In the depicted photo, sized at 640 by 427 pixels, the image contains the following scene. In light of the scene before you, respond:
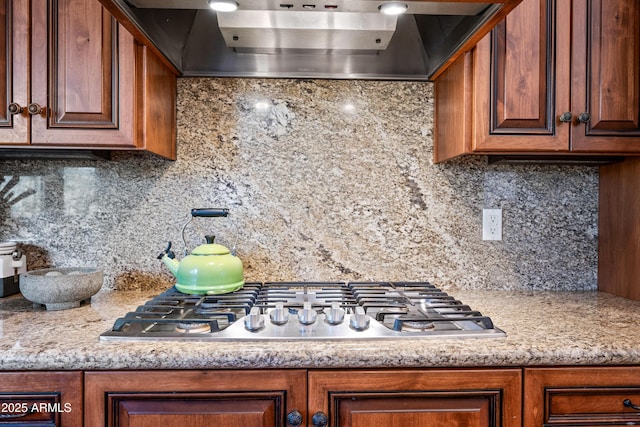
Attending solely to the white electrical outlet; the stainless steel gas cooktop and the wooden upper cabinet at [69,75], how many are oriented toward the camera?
3

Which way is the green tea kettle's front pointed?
to the viewer's left

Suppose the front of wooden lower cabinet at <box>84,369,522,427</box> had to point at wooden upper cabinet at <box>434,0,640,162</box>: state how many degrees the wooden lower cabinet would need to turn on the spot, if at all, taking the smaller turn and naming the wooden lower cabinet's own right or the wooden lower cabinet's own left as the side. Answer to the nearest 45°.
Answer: approximately 135° to the wooden lower cabinet's own left

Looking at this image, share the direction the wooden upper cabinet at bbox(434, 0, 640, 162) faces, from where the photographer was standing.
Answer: facing the viewer

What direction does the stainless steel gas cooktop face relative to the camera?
toward the camera

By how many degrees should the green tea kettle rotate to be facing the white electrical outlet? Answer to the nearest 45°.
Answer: approximately 180°
